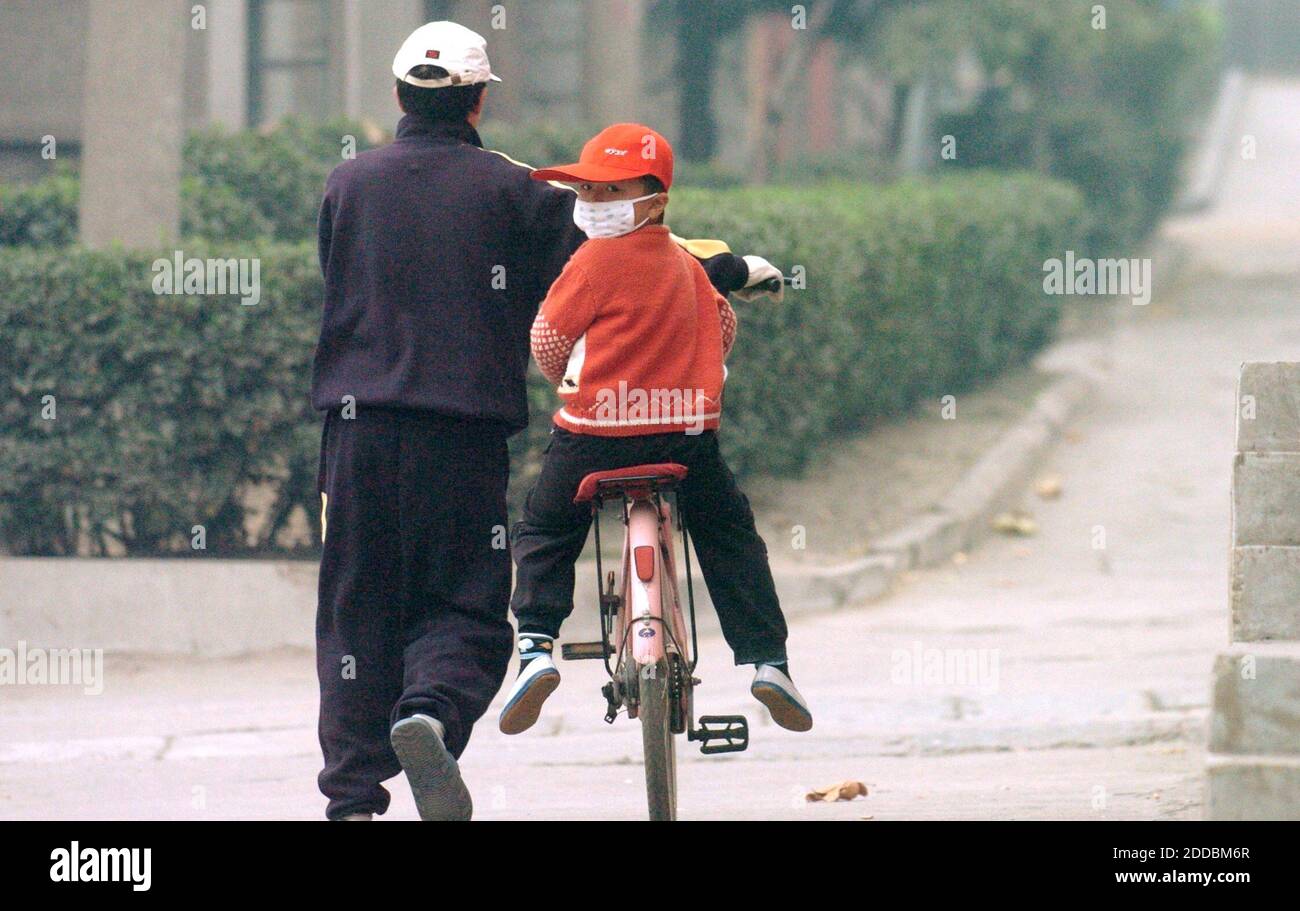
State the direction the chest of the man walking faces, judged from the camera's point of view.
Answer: away from the camera

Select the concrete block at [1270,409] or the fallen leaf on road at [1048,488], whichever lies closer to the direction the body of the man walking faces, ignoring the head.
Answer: the fallen leaf on road

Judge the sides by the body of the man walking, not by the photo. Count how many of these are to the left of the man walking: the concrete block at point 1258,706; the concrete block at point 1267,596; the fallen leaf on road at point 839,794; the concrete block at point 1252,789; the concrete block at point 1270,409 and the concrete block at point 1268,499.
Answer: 0

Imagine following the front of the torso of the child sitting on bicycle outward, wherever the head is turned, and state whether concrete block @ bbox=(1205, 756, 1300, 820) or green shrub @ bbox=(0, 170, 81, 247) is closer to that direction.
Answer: the green shrub

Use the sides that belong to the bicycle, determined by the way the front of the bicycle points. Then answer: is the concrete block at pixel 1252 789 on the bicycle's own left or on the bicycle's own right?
on the bicycle's own right

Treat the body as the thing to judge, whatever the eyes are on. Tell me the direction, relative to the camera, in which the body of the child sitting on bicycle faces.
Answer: away from the camera

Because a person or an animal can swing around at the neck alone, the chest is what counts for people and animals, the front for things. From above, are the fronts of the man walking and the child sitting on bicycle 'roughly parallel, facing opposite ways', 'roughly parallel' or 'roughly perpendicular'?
roughly parallel

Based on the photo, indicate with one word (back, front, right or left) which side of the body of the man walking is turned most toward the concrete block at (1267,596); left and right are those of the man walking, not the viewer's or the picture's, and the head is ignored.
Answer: right

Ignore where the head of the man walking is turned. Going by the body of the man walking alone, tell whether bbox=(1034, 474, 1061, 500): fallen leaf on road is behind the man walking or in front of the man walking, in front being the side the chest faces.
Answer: in front

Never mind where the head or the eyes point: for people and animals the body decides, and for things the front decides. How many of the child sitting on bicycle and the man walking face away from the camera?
2

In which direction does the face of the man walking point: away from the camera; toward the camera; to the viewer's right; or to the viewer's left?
away from the camera

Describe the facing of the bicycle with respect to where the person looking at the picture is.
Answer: facing away from the viewer

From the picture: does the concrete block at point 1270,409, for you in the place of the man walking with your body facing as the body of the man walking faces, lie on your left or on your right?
on your right

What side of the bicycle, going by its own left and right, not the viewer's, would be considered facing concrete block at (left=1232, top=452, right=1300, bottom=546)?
right

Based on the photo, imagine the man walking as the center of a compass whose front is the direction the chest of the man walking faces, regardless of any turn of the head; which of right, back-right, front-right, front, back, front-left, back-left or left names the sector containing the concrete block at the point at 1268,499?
right

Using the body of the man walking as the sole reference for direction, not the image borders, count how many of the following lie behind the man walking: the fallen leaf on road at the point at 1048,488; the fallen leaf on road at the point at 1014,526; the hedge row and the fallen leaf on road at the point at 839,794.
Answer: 0

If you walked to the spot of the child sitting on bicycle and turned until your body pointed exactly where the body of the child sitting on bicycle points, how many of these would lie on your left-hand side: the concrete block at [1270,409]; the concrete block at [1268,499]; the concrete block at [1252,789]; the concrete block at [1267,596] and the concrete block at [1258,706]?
0
